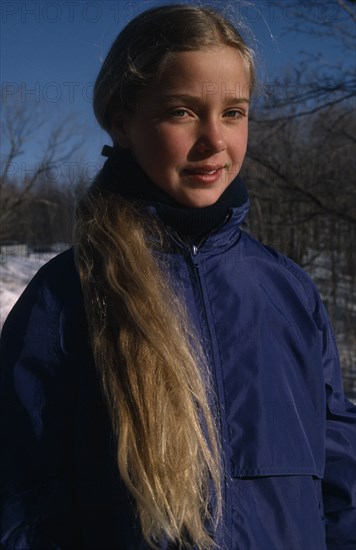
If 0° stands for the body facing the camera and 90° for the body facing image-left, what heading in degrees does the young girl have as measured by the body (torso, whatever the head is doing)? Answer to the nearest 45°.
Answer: approximately 315°
